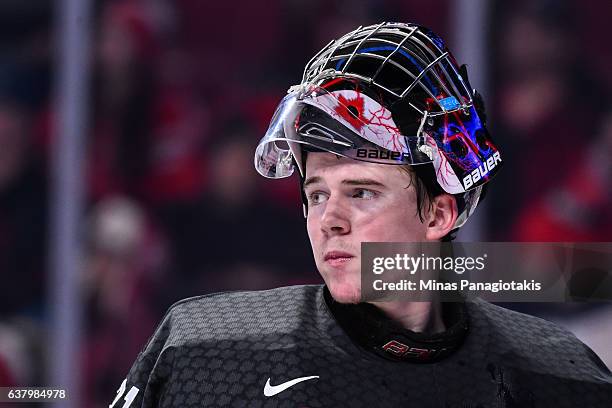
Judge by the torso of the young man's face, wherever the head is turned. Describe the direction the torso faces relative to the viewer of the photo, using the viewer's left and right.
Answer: facing the viewer and to the left of the viewer
